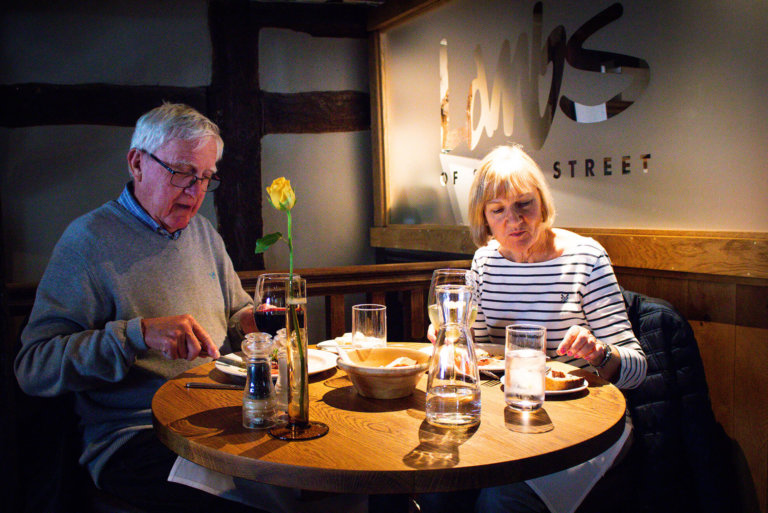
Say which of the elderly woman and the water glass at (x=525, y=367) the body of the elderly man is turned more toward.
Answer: the water glass

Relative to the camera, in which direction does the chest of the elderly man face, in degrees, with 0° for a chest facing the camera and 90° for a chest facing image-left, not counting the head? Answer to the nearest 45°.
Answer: approximately 315°

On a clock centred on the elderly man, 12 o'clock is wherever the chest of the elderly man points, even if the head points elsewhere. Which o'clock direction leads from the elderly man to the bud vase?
The bud vase is roughly at 1 o'clock from the elderly man.

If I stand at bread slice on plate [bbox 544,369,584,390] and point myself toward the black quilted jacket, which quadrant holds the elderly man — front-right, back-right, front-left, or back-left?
back-left

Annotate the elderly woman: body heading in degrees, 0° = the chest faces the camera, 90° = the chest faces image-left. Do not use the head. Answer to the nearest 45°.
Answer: approximately 45°

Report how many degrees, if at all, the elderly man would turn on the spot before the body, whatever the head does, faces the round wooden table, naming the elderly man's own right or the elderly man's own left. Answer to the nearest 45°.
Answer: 0° — they already face it
